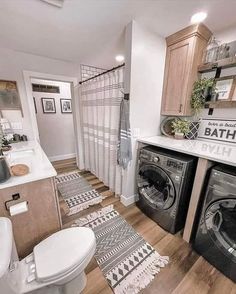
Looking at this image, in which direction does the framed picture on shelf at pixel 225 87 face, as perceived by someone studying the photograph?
facing the viewer and to the left of the viewer

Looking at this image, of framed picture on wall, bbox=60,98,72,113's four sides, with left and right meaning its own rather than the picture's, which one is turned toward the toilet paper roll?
front

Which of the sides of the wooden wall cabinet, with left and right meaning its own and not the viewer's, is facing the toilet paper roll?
front

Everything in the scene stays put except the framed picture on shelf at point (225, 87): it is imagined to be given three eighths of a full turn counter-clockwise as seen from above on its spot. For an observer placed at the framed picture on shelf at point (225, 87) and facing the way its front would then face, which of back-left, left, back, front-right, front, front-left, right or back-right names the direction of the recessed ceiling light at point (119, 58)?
back

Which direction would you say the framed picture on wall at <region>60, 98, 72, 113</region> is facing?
toward the camera

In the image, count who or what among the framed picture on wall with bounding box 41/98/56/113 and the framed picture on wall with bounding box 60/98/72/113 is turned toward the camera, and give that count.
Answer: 2

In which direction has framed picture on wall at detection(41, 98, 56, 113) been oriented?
toward the camera

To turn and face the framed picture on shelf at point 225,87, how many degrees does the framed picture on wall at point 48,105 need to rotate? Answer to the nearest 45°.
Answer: approximately 45° to its left

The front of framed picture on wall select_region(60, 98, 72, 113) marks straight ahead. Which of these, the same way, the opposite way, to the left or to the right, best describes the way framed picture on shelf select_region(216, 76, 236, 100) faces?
to the right

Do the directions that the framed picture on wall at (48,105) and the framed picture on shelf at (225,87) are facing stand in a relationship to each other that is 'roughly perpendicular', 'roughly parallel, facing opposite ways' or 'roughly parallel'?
roughly perpendicular

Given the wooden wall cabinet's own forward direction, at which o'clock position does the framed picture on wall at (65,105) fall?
The framed picture on wall is roughly at 2 o'clock from the wooden wall cabinet.
